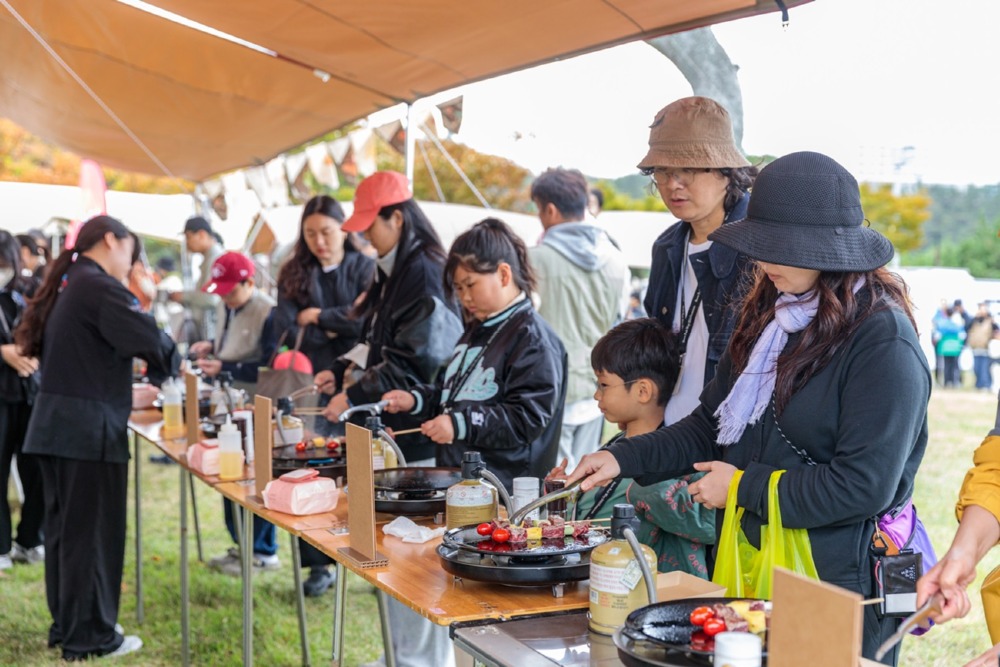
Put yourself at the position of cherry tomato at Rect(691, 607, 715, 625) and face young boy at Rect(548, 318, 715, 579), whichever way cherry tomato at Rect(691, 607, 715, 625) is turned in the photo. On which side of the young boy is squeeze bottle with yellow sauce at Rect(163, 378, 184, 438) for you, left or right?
left

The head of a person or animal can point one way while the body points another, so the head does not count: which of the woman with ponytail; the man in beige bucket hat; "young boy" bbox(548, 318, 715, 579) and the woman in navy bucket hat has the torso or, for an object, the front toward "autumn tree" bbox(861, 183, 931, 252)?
the woman with ponytail

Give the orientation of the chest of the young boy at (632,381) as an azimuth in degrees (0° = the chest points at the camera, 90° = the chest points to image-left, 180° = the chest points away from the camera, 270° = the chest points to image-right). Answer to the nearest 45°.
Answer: approximately 90°

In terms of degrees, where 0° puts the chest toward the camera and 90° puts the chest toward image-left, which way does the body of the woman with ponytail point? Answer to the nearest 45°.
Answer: approximately 225°

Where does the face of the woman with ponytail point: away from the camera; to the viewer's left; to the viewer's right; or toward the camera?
to the viewer's right

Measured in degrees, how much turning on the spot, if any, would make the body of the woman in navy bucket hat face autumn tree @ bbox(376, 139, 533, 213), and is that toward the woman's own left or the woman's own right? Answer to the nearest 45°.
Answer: approximately 135° to the woman's own right

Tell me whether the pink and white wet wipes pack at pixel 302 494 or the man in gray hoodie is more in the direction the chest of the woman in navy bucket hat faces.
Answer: the pink and white wet wipes pack

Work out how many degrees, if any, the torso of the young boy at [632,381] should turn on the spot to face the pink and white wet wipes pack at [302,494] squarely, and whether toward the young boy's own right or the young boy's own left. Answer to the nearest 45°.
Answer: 0° — they already face it

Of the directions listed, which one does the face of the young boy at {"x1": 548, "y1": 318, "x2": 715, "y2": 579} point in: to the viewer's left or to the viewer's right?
to the viewer's left

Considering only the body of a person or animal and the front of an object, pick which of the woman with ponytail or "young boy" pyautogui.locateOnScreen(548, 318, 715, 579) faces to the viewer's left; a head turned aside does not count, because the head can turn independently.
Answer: the young boy

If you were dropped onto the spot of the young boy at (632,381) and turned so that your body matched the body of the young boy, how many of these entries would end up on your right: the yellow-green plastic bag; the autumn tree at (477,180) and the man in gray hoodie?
2

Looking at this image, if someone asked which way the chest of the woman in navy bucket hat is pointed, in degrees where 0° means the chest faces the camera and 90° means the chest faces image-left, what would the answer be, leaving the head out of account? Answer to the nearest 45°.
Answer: approximately 45°

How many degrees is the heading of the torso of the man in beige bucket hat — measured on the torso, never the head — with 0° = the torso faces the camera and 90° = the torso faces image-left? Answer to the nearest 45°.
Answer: approximately 45°

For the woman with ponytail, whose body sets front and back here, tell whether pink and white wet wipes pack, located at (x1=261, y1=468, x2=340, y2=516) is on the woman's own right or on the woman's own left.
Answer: on the woman's own right
